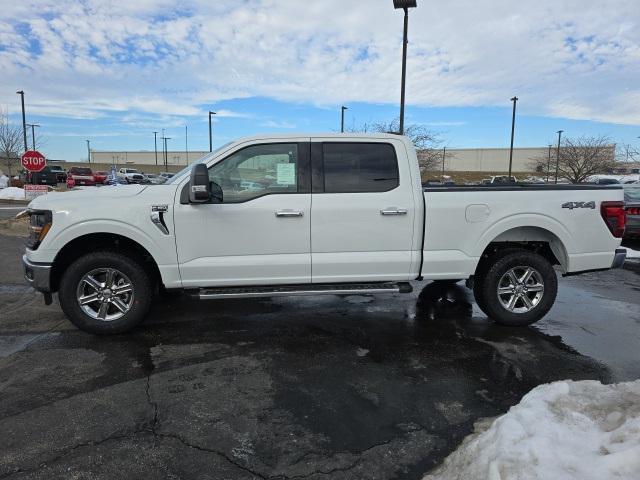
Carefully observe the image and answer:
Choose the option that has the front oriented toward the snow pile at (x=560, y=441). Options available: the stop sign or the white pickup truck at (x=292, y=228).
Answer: the stop sign

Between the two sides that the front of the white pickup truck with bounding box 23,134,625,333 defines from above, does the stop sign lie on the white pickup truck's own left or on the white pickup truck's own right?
on the white pickup truck's own right

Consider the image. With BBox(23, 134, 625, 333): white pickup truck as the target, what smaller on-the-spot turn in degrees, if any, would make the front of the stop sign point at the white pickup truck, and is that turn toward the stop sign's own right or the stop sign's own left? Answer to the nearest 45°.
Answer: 0° — it already faces it

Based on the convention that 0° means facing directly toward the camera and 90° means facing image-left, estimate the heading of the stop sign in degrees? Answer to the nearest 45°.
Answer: approximately 0°

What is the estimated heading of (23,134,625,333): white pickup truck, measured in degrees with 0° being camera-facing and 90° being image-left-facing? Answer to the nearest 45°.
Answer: approximately 90°

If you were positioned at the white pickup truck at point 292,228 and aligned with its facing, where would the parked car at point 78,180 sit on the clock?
The parked car is roughly at 2 o'clock from the white pickup truck.

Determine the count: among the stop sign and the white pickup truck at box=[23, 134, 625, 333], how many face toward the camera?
1

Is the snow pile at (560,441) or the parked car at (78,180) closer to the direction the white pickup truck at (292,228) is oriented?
the parked car

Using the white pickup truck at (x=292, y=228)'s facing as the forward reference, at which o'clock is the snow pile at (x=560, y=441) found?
The snow pile is roughly at 8 o'clock from the white pickup truck.
